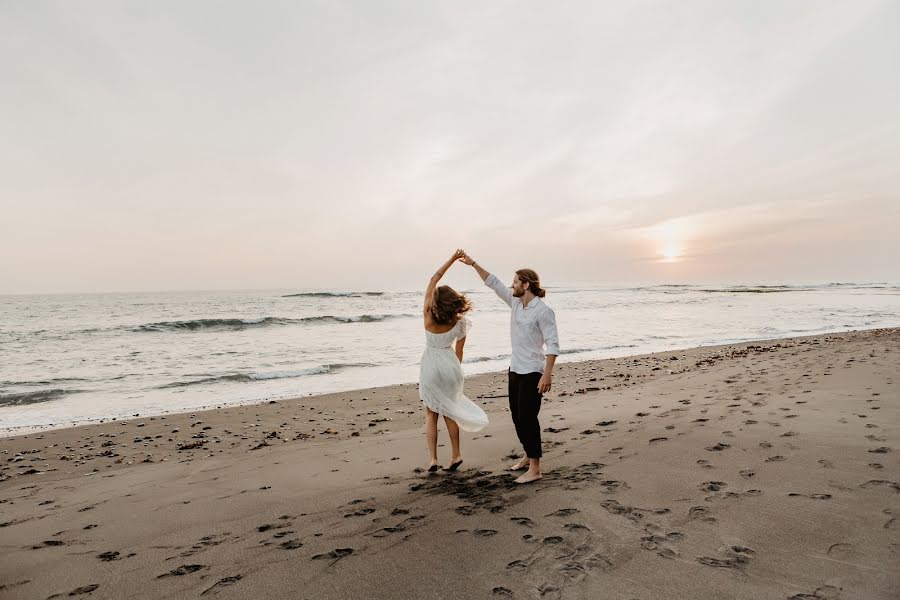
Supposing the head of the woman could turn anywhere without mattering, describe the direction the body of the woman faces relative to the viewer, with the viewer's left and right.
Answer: facing away from the viewer

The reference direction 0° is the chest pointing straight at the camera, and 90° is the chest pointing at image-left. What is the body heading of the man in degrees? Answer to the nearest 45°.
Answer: approximately 45°

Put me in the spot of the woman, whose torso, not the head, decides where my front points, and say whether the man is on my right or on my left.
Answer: on my right

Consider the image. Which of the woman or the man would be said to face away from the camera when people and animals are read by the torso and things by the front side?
the woman

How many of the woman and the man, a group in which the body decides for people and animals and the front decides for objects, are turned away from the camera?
1

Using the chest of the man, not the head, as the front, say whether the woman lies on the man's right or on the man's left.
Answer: on the man's right
